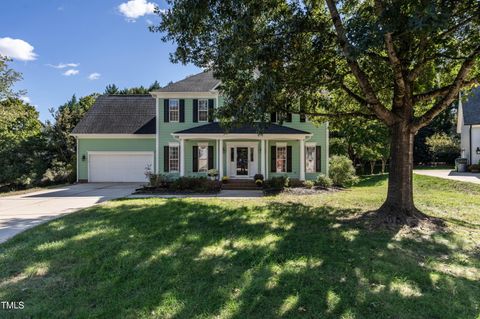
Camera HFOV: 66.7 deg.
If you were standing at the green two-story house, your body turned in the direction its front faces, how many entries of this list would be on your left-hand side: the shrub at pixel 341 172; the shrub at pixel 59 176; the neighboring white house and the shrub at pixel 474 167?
3

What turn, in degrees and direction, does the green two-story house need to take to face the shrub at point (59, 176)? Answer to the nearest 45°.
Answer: approximately 135° to its right

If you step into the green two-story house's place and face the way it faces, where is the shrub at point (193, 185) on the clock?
The shrub is roughly at 12 o'clock from the green two-story house.

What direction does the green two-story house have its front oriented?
toward the camera

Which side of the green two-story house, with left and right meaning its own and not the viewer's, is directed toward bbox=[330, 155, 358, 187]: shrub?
left

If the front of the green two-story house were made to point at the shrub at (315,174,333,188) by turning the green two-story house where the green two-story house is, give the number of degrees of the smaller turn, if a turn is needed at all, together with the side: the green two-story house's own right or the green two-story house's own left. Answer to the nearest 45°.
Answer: approximately 45° to the green two-story house's own left

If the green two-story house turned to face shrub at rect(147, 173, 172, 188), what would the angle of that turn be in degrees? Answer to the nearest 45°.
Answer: approximately 45° to its right

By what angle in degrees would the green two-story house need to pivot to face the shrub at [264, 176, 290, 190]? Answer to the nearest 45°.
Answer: approximately 45° to its left
